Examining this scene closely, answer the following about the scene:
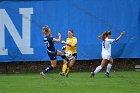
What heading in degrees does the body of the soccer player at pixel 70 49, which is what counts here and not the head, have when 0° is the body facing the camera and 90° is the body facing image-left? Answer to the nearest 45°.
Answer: approximately 45°
